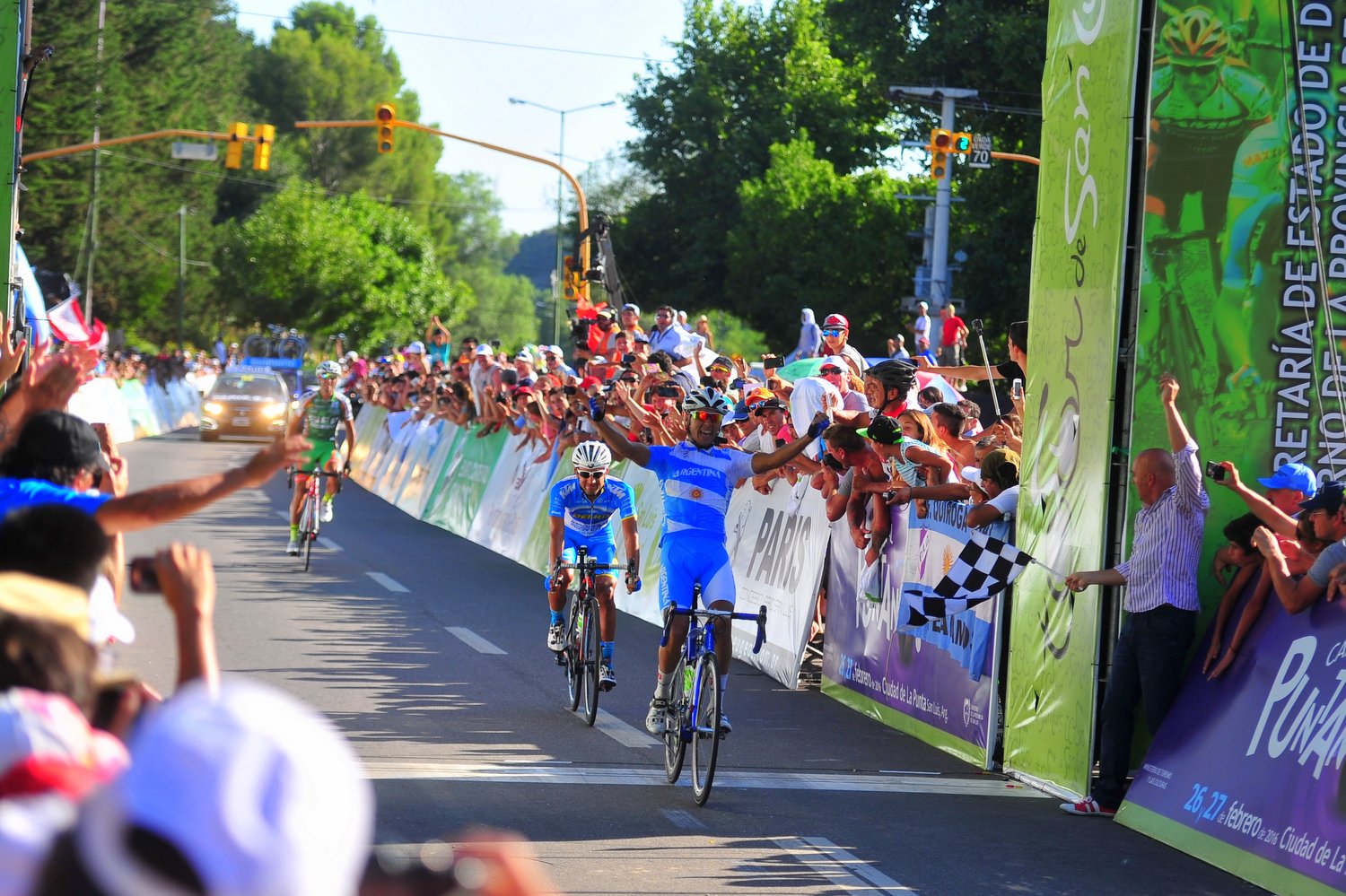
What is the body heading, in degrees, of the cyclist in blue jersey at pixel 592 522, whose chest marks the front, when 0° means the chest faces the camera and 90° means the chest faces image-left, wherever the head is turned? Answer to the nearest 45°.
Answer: approximately 0°

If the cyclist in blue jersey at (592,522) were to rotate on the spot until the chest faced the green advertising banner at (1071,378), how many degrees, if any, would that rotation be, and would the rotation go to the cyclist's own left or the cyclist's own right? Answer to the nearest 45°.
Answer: approximately 45° to the cyclist's own left

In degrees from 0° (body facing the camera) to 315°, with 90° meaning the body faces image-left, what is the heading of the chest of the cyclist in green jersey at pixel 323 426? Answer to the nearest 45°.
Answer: approximately 0°

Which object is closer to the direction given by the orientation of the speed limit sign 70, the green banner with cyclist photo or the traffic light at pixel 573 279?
the green banner with cyclist photo

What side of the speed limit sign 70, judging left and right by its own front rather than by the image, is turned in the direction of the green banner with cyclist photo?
front

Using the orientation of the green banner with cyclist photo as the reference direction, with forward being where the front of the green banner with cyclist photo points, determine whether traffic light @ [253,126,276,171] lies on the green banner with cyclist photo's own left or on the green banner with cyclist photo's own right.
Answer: on the green banner with cyclist photo's own right

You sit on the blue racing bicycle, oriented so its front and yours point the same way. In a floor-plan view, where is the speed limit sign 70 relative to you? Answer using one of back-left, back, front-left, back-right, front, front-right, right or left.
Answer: back

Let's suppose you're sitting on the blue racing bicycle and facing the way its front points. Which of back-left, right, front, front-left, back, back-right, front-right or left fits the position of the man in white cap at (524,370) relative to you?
back

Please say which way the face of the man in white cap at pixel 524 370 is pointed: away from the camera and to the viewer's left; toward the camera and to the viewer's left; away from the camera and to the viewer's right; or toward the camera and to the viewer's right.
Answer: toward the camera and to the viewer's left
